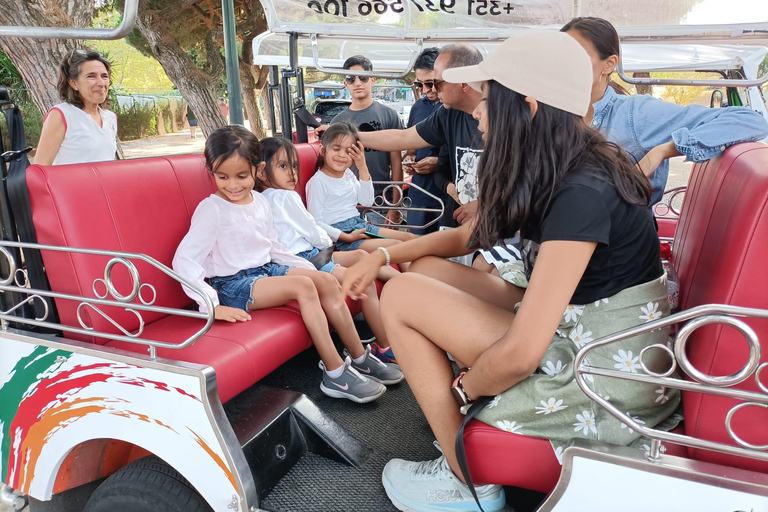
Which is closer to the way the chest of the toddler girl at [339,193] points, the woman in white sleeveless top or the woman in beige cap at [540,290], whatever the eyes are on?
the woman in beige cap

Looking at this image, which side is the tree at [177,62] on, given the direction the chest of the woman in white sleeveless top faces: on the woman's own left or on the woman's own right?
on the woman's own left

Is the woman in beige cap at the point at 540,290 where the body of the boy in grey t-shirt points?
yes

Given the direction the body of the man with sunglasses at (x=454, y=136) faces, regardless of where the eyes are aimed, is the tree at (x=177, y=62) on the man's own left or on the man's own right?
on the man's own right

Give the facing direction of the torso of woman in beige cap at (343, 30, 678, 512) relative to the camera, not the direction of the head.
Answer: to the viewer's left

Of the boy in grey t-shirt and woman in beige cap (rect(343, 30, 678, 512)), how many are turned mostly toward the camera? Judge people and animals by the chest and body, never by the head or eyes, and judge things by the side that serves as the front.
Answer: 1

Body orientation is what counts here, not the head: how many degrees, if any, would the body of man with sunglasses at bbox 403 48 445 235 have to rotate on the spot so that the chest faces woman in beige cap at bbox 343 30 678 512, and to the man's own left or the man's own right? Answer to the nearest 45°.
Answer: approximately 45° to the man's own left

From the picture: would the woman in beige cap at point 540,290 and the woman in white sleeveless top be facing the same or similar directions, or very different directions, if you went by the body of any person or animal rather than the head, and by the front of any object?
very different directions

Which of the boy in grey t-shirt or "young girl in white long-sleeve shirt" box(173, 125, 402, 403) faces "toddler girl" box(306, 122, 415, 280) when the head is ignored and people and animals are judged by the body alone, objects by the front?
the boy in grey t-shirt

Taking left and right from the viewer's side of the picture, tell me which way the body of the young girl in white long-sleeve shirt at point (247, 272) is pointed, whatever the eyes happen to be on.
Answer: facing the viewer and to the right of the viewer

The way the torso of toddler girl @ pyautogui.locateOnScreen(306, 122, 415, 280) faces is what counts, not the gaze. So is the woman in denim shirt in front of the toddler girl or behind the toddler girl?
in front
